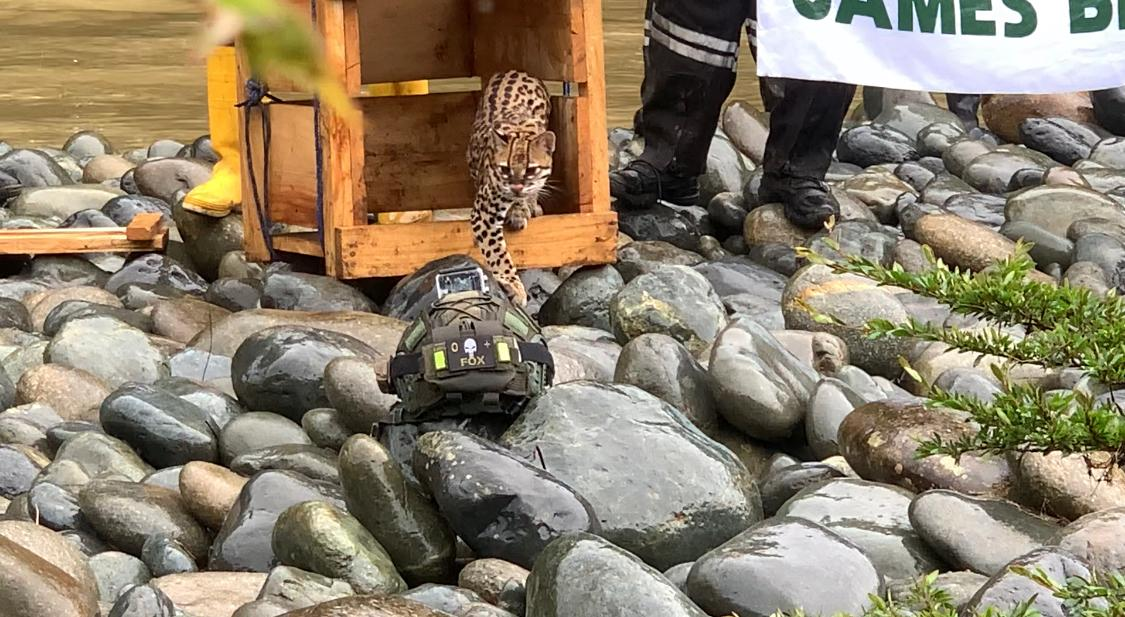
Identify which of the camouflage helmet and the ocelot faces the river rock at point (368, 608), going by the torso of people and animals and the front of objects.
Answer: the ocelot

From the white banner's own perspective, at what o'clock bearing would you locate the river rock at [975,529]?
The river rock is roughly at 12 o'clock from the white banner.

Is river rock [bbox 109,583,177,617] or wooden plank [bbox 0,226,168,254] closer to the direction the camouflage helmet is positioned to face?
the wooden plank

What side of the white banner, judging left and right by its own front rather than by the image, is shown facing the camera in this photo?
front

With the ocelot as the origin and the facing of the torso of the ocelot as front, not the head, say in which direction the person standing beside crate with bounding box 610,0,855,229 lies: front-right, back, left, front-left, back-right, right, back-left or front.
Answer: back-left

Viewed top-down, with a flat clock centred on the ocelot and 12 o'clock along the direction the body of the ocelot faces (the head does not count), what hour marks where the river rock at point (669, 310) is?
The river rock is roughly at 10 o'clock from the ocelot.

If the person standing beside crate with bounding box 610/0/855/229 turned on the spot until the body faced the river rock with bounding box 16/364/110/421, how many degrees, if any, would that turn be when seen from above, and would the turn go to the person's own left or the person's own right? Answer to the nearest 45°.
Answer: approximately 45° to the person's own right

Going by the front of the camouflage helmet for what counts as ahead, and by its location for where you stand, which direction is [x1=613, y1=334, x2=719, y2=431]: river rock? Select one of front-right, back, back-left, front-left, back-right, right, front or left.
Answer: front-right

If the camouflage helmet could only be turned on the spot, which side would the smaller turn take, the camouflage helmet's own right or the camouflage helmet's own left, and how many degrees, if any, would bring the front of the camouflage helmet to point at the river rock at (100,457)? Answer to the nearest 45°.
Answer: approximately 90° to the camouflage helmet's own left

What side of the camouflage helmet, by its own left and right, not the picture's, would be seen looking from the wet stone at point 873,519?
right

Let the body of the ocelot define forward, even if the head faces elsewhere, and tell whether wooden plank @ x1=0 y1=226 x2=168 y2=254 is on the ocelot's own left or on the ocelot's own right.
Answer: on the ocelot's own right

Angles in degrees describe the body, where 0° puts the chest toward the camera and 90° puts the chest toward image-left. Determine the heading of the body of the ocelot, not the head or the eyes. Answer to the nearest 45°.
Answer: approximately 0°

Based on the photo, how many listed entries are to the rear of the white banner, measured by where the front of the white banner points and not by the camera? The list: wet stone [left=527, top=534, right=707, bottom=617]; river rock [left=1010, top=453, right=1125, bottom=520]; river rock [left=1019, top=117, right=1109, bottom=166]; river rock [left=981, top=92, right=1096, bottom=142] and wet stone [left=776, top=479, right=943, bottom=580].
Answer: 2

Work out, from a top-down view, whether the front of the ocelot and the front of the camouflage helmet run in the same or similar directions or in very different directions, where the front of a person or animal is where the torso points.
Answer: very different directions

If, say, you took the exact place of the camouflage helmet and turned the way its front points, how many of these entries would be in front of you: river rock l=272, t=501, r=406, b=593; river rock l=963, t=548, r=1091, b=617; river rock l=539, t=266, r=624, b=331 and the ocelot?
2

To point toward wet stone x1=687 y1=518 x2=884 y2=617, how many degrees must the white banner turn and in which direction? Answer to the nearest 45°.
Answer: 0° — it already faces it

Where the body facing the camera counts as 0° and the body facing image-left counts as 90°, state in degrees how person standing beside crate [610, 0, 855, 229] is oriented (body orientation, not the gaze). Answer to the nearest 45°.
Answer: approximately 0°

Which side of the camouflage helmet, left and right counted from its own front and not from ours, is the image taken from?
back

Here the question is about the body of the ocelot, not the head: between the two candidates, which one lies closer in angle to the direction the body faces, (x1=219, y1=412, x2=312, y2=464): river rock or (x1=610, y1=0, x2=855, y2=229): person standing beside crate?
the river rock

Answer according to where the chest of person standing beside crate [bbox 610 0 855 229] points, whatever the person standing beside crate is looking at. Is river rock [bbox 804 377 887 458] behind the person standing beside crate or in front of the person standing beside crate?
in front

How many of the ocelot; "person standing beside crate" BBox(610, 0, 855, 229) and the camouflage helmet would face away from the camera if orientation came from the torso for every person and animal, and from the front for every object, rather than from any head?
1
